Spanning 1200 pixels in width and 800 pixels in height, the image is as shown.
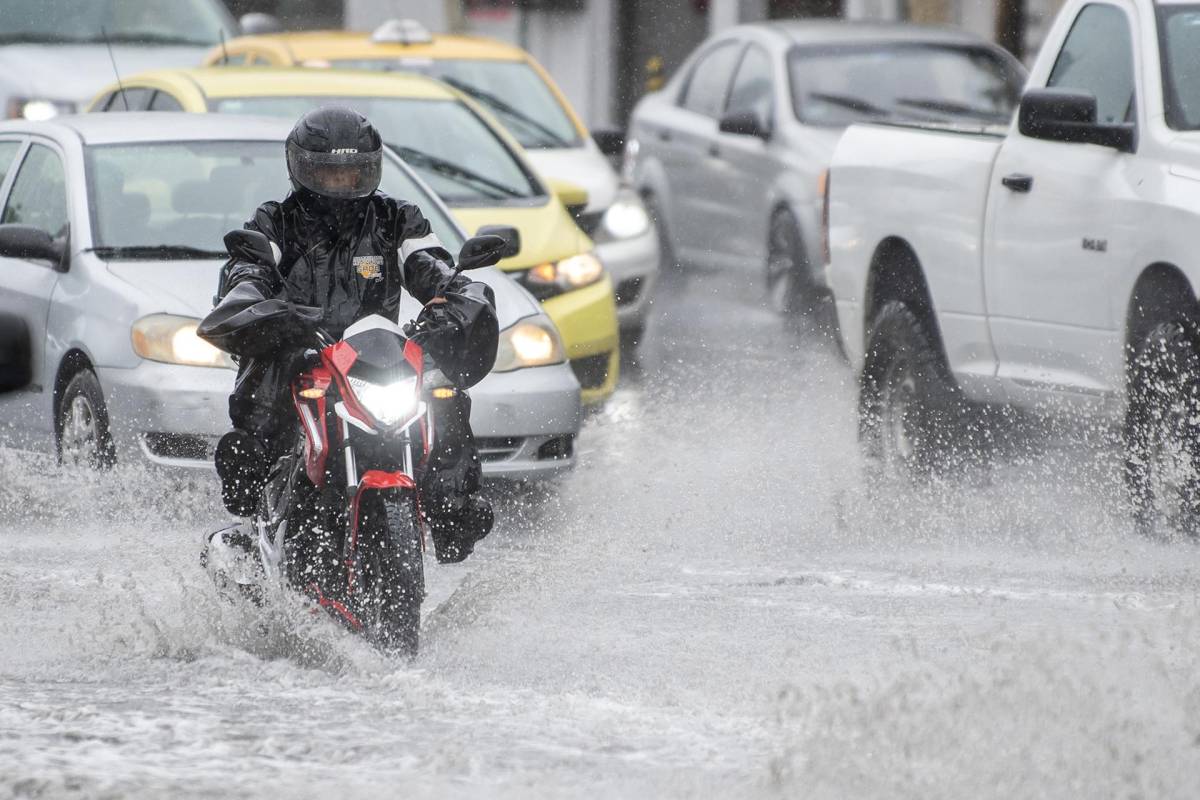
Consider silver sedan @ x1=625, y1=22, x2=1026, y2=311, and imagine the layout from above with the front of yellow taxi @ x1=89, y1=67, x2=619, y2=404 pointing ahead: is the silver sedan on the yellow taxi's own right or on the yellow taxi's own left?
on the yellow taxi's own left

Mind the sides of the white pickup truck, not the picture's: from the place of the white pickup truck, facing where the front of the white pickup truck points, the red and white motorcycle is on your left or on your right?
on your right

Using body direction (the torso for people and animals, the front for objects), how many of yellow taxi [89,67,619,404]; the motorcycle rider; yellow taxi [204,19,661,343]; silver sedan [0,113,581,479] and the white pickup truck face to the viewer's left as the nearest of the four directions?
0

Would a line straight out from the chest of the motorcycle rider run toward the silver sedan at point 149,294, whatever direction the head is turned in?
no

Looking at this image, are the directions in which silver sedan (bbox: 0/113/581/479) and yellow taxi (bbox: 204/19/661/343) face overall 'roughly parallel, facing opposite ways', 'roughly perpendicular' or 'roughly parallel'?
roughly parallel

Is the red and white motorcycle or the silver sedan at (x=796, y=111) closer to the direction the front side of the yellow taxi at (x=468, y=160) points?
the red and white motorcycle

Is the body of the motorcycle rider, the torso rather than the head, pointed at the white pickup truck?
no

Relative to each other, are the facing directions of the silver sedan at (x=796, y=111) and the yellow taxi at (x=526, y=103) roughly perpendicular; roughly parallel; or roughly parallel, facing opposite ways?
roughly parallel

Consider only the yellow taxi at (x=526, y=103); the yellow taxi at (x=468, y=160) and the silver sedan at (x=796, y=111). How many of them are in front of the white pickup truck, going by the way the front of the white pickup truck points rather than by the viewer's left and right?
0

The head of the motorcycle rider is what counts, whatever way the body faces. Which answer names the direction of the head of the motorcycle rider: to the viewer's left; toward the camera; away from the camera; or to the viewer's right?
toward the camera

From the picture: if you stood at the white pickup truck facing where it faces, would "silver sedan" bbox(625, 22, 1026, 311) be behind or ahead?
behind

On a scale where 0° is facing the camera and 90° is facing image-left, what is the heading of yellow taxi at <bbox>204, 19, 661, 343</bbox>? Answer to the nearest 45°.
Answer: approximately 315°

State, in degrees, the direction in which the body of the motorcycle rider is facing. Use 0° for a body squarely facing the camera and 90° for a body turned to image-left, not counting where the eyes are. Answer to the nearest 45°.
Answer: approximately 0°

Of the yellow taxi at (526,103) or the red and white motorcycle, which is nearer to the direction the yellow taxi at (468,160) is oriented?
the red and white motorcycle

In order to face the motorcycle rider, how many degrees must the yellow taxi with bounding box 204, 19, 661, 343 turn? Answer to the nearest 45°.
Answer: approximately 45° to its right

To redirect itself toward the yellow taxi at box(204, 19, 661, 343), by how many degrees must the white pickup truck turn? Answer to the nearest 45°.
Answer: approximately 180°

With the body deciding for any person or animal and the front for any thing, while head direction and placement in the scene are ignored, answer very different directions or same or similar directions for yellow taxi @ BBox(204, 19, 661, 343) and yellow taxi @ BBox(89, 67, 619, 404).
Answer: same or similar directions

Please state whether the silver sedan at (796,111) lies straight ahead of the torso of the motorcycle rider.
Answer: no
